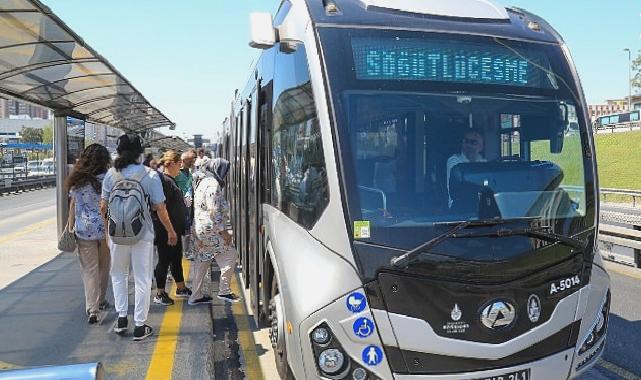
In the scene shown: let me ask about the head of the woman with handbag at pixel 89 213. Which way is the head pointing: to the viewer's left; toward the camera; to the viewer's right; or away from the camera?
away from the camera

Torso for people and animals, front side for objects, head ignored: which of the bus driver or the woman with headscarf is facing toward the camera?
the bus driver

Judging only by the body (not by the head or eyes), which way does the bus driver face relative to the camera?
toward the camera

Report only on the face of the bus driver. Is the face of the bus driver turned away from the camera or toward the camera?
toward the camera

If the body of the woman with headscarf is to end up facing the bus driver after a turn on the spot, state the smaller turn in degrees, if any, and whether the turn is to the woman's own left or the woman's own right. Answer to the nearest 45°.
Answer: approximately 45° to the woman's own right

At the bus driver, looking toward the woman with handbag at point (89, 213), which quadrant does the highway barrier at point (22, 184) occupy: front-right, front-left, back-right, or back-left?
front-right

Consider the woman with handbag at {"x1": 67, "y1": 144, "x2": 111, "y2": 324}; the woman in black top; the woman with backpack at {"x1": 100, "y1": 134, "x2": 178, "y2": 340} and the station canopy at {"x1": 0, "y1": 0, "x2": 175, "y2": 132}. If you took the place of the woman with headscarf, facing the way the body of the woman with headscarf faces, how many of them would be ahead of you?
0

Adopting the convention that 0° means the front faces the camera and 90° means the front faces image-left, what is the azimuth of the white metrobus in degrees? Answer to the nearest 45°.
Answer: approximately 315°

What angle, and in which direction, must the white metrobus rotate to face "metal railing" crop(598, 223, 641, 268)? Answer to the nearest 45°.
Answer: approximately 90° to its left

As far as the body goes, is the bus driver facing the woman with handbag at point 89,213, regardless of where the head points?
no

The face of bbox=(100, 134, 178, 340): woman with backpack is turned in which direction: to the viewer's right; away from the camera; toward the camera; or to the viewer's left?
away from the camera

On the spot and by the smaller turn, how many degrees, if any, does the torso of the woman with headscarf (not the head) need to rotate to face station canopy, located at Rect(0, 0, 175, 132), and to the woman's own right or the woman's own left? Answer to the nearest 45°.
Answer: approximately 135° to the woman's own left
